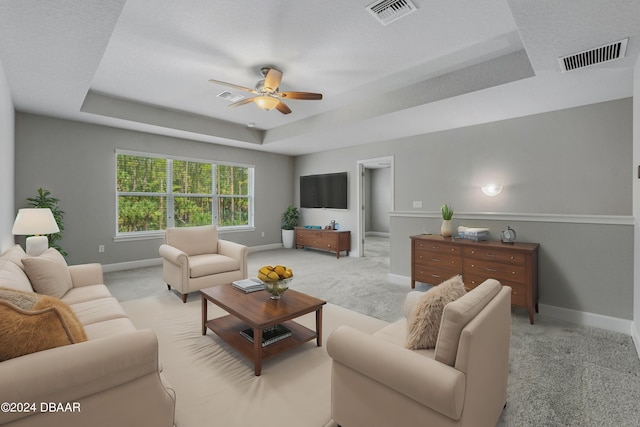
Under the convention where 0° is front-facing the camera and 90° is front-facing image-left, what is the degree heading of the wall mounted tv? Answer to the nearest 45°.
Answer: approximately 45°

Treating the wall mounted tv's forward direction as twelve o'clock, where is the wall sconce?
The wall sconce is roughly at 9 o'clock from the wall mounted tv.

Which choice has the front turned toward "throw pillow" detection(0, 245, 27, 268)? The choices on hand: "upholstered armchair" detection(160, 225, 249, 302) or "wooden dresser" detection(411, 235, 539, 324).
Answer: the wooden dresser

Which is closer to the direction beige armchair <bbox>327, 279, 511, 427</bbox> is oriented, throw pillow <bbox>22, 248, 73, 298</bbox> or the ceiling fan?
the ceiling fan

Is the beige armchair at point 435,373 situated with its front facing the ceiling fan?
yes

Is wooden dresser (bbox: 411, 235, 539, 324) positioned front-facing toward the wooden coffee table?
yes

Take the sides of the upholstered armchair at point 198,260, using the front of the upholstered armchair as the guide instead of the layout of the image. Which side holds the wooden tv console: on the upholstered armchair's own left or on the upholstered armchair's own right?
on the upholstered armchair's own left

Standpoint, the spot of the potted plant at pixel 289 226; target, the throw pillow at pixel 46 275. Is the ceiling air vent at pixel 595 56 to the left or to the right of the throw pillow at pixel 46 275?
left

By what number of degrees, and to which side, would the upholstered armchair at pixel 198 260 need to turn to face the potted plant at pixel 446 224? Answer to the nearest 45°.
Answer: approximately 45° to its left
